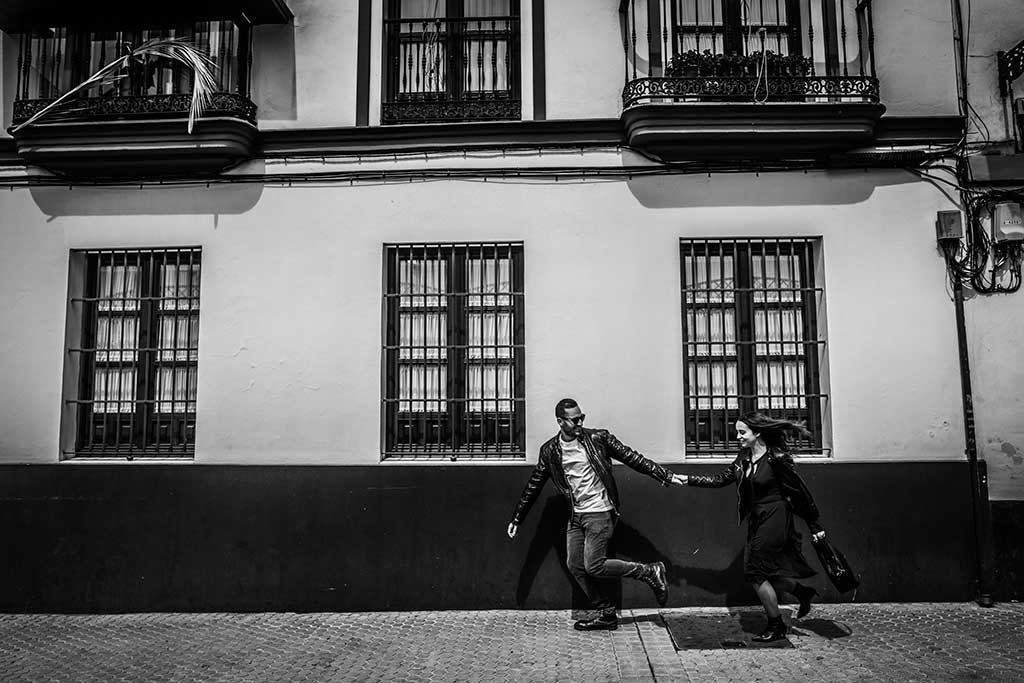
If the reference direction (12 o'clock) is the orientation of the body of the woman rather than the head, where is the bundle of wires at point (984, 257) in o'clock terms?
The bundle of wires is roughly at 6 o'clock from the woman.

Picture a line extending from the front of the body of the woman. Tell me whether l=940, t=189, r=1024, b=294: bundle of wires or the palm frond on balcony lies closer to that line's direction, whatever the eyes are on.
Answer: the palm frond on balcony

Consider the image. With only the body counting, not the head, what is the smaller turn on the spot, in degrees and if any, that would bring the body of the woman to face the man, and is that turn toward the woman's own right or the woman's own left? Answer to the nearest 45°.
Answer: approximately 45° to the woman's own right

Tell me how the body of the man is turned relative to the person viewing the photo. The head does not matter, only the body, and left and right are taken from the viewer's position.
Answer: facing the viewer and to the left of the viewer

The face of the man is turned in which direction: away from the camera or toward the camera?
toward the camera

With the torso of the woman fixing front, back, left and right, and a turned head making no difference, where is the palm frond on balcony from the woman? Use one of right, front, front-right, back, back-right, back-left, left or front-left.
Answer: front-right

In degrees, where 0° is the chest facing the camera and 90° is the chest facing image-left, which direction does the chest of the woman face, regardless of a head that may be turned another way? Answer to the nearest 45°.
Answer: approximately 45°

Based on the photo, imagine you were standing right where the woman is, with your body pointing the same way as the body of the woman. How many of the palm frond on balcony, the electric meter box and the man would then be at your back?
1

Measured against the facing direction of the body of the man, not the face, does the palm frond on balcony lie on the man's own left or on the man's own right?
on the man's own right
